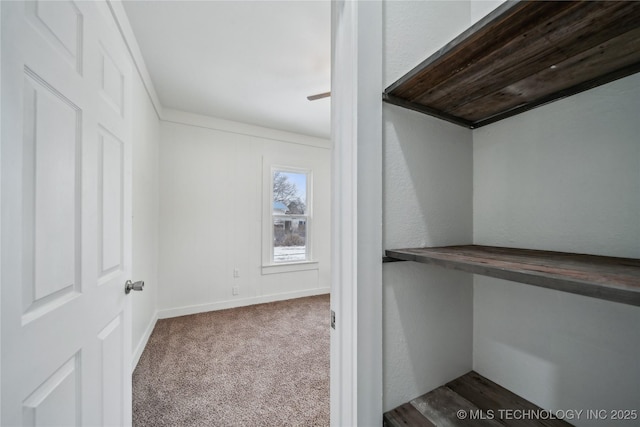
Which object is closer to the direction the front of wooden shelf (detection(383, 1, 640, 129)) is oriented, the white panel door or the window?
the white panel door

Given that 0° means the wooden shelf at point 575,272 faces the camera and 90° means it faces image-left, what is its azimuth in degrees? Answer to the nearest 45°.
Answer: approximately 45°

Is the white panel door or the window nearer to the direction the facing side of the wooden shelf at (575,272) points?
the white panel door

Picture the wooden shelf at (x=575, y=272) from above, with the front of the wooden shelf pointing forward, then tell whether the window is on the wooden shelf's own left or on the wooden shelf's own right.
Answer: on the wooden shelf's own right

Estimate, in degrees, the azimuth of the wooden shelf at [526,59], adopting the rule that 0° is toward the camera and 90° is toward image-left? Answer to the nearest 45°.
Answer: approximately 45°

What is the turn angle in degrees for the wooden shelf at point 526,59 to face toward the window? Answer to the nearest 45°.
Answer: approximately 90° to its right
